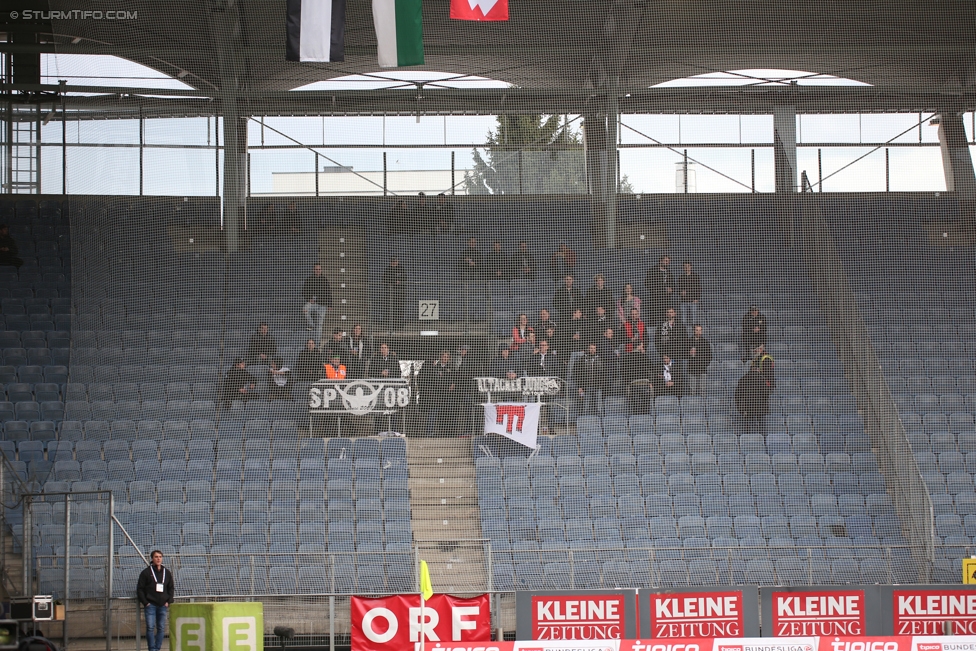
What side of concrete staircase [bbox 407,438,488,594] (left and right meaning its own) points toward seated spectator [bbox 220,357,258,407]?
right

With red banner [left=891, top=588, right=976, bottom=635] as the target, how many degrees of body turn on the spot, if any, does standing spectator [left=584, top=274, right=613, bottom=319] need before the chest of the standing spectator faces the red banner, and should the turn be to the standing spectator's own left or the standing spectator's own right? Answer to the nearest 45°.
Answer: approximately 45° to the standing spectator's own left

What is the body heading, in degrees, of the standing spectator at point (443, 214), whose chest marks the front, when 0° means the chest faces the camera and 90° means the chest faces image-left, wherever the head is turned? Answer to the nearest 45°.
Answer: approximately 0°
